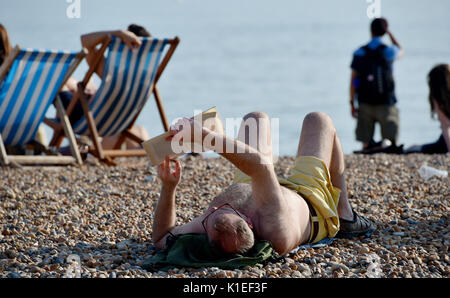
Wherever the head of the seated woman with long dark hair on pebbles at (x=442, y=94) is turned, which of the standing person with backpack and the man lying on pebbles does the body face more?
the standing person with backpack

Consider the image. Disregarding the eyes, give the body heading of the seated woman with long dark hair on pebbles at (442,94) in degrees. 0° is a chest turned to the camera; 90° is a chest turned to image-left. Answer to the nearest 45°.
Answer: approximately 180°

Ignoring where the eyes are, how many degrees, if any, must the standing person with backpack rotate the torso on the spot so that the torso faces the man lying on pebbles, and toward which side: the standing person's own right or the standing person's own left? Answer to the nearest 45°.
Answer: approximately 180°

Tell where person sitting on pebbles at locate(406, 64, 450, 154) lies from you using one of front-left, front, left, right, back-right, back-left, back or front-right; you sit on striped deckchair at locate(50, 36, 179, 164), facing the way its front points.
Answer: back-right

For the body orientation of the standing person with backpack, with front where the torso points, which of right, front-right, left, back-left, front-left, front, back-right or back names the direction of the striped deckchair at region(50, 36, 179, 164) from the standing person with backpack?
back-left

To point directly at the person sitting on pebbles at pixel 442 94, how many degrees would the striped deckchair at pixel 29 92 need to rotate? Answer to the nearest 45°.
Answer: approximately 135° to its right

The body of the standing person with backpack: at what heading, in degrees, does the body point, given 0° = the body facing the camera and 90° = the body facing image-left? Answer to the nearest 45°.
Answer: approximately 180°

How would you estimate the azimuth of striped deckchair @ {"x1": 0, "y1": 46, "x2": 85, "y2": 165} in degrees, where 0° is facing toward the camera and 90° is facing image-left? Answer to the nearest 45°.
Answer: approximately 135°

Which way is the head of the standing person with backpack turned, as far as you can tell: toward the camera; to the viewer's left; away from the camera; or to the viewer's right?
away from the camera

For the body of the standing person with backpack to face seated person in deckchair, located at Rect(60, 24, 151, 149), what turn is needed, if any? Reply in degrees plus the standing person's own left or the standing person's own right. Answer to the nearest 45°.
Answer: approximately 135° to the standing person's own left
